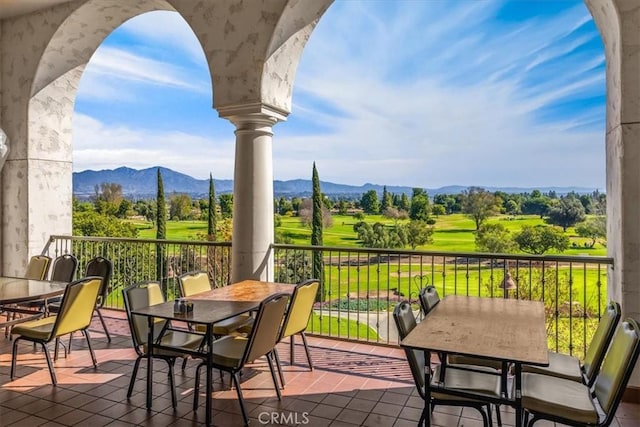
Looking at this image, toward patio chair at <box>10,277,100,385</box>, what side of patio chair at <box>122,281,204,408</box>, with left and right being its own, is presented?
back

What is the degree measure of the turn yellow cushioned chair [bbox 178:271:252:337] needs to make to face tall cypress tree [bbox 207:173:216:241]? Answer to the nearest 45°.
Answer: approximately 135° to its left

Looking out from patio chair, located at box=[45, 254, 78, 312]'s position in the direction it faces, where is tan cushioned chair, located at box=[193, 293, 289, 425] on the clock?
The tan cushioned chair is roughly at 10 o'clock from the patio chair.

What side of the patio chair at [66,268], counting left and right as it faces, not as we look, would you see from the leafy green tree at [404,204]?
back

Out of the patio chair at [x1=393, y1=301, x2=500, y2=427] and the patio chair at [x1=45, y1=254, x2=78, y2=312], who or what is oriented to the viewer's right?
the patio chair at [x1=393, y1=301, x2=500, y2=427]

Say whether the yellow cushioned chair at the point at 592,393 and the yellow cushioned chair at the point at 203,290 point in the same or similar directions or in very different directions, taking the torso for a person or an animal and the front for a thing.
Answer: very different directions

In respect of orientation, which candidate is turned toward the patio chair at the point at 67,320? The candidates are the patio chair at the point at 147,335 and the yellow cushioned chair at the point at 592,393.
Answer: the yellow cushioned chair

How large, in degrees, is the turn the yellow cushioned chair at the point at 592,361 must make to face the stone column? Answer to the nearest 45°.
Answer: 0° — it already faces it

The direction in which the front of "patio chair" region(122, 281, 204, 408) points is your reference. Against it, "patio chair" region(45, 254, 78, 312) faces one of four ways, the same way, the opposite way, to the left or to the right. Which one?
to the right

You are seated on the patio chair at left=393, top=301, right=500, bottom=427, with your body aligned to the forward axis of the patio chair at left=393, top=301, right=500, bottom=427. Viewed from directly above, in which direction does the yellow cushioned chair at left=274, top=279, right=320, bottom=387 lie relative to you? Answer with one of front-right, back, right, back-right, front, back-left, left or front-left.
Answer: back-left

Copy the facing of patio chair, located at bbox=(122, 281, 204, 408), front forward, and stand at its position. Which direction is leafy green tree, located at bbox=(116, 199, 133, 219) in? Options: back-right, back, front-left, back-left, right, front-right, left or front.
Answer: back-left

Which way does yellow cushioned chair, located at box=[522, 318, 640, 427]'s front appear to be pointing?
to the viewer's left

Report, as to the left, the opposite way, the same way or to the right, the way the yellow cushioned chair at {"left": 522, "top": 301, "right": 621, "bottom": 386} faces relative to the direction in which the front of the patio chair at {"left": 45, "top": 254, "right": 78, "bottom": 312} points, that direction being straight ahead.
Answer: to the right

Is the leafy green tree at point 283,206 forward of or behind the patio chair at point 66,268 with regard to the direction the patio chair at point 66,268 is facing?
behind

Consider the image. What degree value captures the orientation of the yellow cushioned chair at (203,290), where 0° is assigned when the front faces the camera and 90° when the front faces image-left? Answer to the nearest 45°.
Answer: approximately 315°

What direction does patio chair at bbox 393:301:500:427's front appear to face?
to the viewer's right

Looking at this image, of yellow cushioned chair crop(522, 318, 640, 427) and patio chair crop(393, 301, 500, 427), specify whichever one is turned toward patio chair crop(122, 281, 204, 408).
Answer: the yellow cushioned chair
